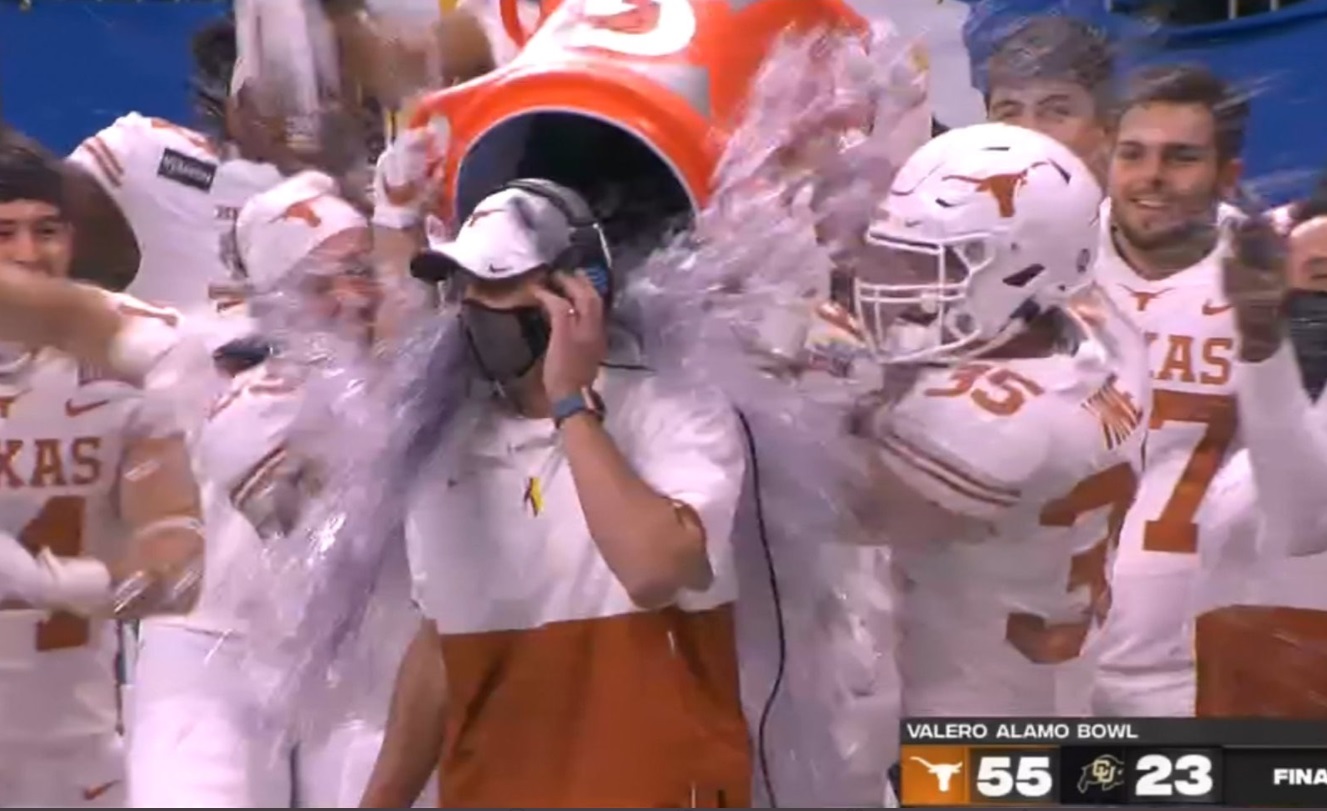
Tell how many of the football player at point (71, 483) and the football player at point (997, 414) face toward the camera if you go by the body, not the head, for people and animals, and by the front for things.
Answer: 1

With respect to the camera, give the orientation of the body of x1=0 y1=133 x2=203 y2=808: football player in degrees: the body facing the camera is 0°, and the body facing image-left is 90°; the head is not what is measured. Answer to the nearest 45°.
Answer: approximately 0°
